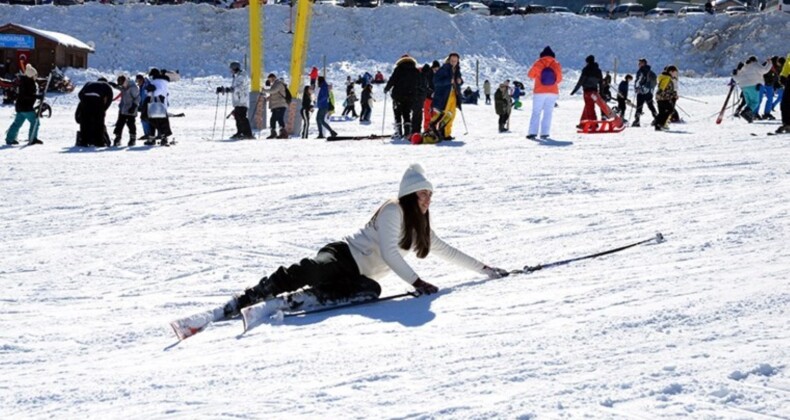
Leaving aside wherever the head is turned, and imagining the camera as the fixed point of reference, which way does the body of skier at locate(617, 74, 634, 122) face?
to the viewer's right

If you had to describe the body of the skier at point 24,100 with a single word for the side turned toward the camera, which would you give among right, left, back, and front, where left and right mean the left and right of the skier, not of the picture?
right

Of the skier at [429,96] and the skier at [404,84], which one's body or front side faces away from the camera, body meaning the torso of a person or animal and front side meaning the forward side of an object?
the skier at [404,84]

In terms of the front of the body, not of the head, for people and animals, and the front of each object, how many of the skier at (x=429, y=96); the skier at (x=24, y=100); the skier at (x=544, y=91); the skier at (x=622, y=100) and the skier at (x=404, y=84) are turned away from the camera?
2

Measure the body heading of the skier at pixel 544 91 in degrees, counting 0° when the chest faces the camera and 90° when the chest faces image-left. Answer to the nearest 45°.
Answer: approximately 180°

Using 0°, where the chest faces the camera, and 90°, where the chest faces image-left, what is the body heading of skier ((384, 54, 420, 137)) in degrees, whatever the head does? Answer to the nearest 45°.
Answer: approximately 180°

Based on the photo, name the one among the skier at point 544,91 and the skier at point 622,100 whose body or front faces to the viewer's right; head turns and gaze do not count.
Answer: the skier at point 622,100
